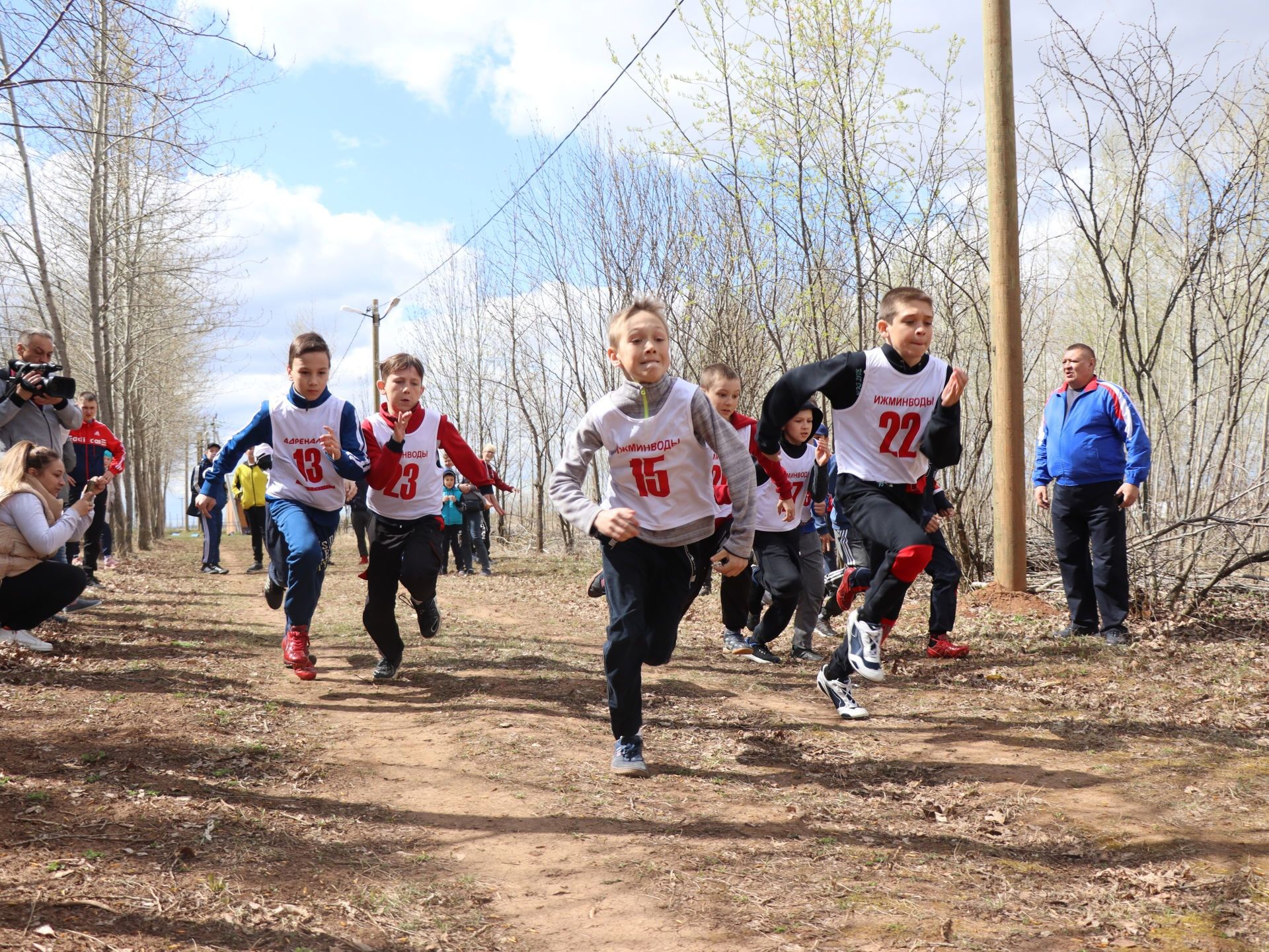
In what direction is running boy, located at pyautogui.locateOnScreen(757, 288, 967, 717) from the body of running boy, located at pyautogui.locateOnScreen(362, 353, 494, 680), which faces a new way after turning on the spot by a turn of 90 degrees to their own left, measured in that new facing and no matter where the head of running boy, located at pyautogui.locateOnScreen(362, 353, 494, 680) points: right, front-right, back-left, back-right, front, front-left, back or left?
front-right

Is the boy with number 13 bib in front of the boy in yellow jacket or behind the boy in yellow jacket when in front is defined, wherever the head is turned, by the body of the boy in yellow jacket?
in front

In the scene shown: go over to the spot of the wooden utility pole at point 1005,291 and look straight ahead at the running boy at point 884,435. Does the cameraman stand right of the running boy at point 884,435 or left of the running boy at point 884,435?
right

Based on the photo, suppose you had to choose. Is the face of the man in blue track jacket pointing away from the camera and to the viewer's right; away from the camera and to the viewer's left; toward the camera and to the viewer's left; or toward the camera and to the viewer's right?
toward the camera and to the viewer's left

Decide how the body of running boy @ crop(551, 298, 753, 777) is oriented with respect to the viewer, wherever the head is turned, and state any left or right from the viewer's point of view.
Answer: facing the viewer

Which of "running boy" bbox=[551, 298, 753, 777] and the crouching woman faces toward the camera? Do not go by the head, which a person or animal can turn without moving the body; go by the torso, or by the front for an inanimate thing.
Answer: the running boy

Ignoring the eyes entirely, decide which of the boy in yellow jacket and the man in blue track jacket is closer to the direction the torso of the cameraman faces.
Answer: the man in blue track jacket

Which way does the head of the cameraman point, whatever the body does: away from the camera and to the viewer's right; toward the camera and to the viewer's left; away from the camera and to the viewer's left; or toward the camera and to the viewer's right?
toward the camera and to the viewer's right

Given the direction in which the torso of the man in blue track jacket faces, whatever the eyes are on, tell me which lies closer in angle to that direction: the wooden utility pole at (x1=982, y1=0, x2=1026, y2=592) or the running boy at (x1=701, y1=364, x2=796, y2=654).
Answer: the running boy

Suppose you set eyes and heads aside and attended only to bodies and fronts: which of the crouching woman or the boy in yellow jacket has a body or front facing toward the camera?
the boy in yellow jacket

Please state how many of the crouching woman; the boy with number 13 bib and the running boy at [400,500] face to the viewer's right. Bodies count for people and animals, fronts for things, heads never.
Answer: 1

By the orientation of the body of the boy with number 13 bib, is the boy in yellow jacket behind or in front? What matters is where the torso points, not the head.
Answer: behind

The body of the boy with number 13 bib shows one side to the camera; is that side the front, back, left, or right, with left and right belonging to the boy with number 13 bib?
front

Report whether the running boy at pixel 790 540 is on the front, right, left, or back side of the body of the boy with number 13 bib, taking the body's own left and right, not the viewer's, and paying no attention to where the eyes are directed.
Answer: left

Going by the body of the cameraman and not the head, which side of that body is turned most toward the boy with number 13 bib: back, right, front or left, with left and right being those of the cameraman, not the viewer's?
front

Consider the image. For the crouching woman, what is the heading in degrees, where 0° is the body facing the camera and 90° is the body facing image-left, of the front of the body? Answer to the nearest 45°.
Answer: approximately 270°

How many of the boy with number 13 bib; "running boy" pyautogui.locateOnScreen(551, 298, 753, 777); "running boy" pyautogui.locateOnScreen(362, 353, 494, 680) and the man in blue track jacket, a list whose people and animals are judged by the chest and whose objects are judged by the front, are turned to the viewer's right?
0
